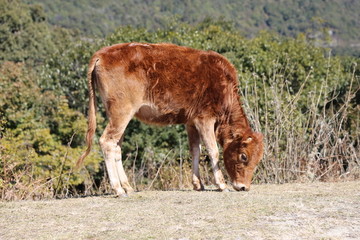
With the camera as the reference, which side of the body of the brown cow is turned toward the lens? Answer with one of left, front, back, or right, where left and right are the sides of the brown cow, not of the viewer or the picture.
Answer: right
